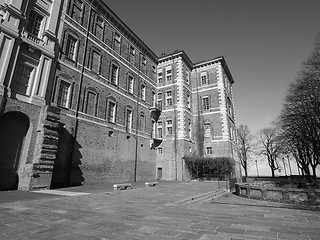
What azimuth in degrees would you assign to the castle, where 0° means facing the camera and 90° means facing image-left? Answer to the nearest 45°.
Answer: approximately 315°

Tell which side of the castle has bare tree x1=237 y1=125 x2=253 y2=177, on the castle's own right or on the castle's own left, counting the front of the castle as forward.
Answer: on the castle's own left

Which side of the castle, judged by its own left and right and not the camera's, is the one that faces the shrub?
left

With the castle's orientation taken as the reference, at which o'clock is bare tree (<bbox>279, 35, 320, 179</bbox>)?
The bare tree is roughly at 11 o'clock from the castle.

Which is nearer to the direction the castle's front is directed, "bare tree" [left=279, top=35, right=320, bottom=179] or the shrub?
the bare tree
